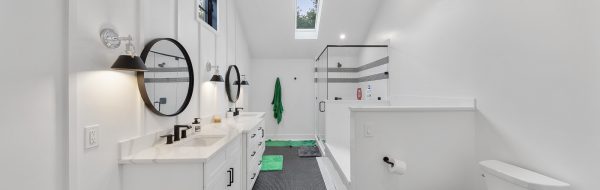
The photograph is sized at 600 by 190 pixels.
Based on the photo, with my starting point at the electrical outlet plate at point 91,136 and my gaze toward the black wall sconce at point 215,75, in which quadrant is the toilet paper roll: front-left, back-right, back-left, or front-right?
front-right

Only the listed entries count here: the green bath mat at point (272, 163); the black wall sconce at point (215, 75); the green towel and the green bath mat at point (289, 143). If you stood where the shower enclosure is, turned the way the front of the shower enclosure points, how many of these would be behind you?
0

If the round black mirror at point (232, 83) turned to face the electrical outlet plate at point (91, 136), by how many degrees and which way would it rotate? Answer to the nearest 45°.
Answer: approximately 90° to its right

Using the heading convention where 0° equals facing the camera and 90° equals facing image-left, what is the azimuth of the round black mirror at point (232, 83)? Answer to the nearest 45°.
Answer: approximately 270°

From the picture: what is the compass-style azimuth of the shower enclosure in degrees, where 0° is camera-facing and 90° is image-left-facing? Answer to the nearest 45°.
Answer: approximately 90°

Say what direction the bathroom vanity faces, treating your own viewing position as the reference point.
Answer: facing to the right of the viewer

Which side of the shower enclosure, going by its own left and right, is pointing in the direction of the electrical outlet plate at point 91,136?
left

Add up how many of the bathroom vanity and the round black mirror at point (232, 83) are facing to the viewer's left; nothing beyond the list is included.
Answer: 0

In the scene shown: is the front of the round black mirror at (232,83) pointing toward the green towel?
no

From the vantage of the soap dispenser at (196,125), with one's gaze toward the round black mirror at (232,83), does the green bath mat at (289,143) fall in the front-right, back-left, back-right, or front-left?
front-right

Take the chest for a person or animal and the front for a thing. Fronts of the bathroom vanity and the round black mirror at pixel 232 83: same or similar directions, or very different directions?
same or similar directions

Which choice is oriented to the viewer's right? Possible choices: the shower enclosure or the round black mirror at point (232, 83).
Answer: the round black mirror

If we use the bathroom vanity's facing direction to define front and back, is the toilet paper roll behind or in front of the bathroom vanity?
in front

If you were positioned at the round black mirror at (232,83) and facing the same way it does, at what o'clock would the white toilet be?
The white toilet is roughly at 2 o'clock from the round black mirror.

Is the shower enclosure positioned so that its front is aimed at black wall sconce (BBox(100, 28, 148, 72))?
no
